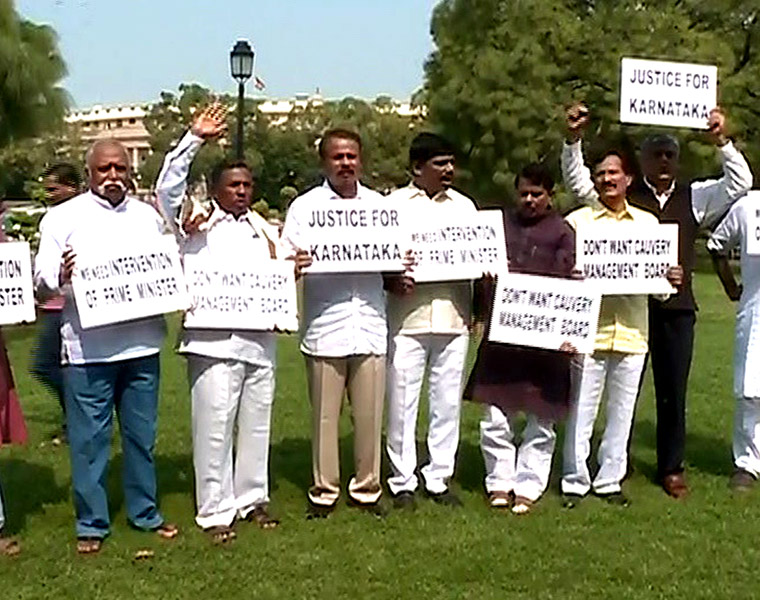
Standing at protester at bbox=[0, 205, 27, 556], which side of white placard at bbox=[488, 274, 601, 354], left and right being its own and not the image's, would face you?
right

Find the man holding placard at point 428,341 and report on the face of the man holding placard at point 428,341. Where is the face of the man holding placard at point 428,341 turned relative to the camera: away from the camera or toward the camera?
toward the camera

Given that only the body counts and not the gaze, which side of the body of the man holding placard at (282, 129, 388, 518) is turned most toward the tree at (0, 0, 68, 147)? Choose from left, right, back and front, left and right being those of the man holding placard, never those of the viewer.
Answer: back

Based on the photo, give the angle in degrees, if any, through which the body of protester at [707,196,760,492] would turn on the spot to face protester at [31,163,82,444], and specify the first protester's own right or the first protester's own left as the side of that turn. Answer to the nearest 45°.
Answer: approximately 90° to the first protester's own right

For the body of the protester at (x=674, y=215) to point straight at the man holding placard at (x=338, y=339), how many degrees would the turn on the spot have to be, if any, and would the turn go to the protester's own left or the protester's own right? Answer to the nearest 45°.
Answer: approximately 45° to the protester's own right

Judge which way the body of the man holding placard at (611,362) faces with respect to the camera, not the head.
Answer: toward the camera

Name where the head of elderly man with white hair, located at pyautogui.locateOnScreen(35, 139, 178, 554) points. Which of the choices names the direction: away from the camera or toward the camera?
toward the camera

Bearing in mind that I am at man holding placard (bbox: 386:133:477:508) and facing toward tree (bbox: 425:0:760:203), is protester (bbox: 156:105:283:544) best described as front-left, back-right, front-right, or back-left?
back-left

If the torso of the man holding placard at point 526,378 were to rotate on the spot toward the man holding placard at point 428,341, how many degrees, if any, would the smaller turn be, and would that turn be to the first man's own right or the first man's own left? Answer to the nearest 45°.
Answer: approximately 90° to the first man's own right

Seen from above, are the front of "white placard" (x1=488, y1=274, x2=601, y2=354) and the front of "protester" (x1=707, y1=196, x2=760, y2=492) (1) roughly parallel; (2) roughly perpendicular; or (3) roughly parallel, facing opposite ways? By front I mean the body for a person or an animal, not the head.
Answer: roughly parallel

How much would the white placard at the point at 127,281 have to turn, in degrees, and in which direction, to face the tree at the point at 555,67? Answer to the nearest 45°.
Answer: approximately 135° to its left

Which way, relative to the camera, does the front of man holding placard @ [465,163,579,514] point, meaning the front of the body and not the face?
toward the camera

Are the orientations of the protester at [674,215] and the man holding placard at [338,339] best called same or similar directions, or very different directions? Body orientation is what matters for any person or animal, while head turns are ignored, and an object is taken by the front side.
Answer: same or similar directions
